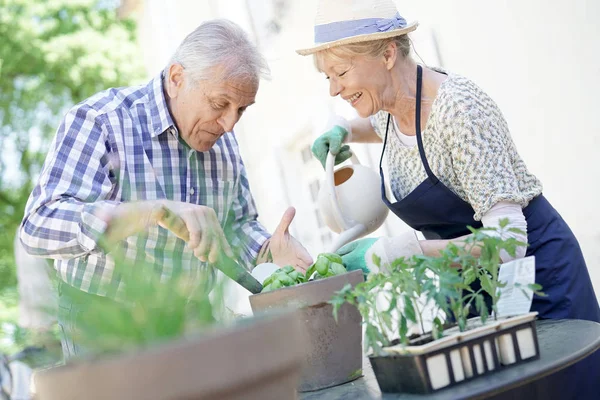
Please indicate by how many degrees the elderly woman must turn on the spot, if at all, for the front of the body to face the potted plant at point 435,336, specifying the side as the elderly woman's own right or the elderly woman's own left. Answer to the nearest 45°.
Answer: approximately 45° to the elderly woman's own left

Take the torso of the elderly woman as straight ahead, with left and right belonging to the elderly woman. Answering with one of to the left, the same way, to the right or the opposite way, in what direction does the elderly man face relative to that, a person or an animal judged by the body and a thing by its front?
to the left

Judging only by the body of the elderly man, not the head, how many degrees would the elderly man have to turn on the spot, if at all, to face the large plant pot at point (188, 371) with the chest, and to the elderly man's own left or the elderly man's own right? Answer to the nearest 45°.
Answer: approximately 45° to the elderly man's own right

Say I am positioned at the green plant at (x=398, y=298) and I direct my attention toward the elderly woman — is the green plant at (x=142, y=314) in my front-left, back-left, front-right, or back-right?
back-left

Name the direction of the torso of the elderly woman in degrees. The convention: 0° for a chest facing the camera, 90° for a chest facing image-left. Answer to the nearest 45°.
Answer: approximately 45°

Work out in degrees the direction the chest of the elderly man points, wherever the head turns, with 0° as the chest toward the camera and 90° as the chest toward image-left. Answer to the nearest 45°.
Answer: approximately 315°
